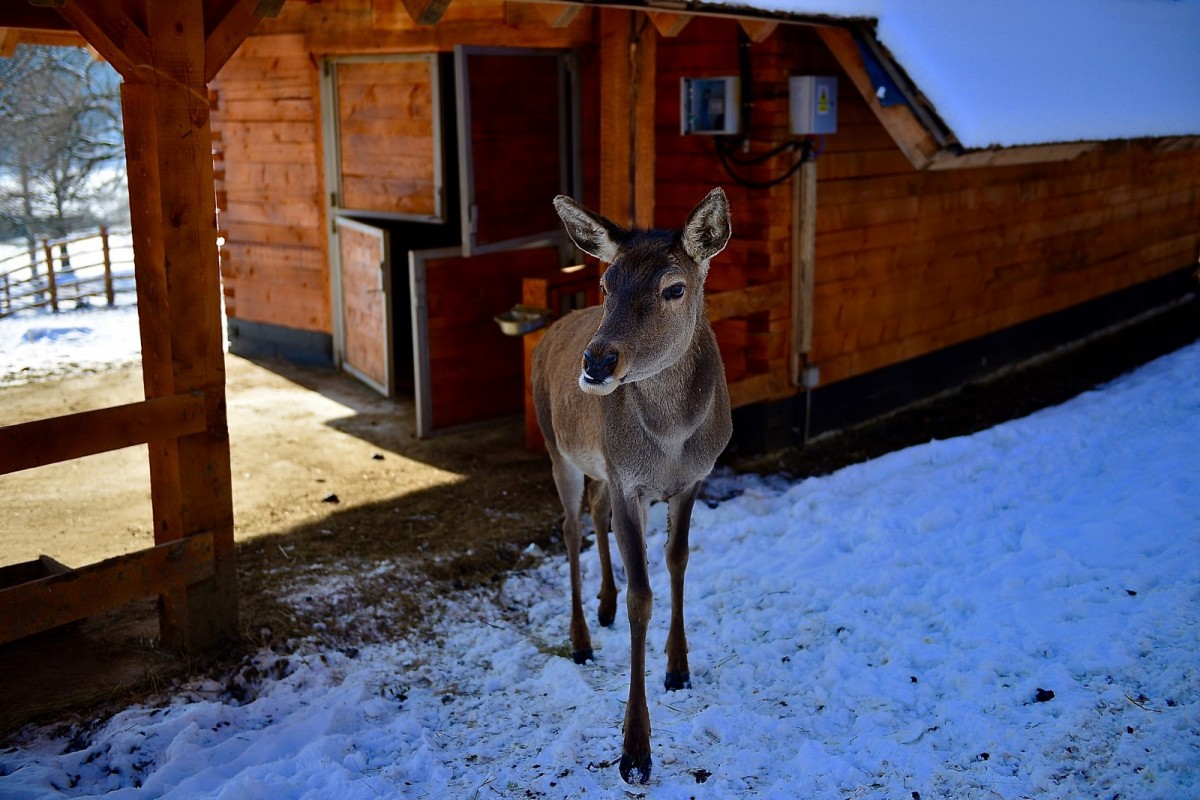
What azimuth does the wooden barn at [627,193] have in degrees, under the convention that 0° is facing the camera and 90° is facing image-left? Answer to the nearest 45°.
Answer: approximately 45°

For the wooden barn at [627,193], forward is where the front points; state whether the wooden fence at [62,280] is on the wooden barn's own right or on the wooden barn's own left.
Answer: on the wooden barn's own right

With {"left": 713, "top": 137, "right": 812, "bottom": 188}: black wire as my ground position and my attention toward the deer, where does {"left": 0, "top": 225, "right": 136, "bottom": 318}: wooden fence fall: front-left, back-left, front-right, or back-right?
back-right

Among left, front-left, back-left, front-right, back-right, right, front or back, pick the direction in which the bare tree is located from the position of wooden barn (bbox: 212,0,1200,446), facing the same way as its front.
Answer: right

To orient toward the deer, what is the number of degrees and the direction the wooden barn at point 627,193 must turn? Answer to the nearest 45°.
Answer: approximately 45° to its left
